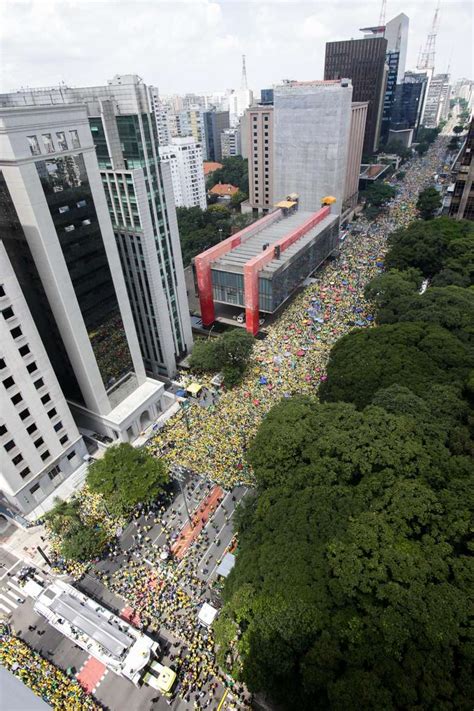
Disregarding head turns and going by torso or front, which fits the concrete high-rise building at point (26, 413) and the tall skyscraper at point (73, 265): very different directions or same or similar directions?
same or similar directions

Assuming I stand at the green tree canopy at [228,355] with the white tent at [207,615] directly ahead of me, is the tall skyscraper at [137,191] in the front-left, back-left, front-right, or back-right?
back-right

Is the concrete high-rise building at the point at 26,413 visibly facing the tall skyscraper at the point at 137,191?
no

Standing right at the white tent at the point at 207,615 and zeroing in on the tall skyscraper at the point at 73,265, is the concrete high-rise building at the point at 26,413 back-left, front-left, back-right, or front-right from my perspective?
front-left

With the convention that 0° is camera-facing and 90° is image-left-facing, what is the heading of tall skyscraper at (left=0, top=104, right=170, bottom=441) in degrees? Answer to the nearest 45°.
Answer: approximately 315°

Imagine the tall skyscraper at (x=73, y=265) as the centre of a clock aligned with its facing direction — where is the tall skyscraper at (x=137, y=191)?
the tall skyscraper at (x=137, y=191) is roughly at 9 o'clock from the tall skyscraper at (x=73, y=265).

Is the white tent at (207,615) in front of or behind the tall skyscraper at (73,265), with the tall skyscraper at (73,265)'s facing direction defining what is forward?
in front

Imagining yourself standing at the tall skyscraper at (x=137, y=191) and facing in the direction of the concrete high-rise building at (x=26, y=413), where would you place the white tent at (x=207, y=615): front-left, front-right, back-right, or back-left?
front-left

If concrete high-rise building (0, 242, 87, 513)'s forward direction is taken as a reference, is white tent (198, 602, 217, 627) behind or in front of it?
in front

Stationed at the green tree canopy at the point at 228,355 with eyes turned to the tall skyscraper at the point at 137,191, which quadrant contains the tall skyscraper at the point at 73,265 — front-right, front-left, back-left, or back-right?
front-left

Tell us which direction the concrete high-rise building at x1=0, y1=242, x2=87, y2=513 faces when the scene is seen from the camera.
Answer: facing the viewer and to the right of the viewer

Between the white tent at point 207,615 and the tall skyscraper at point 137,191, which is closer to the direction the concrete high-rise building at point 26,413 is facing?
the white tent
